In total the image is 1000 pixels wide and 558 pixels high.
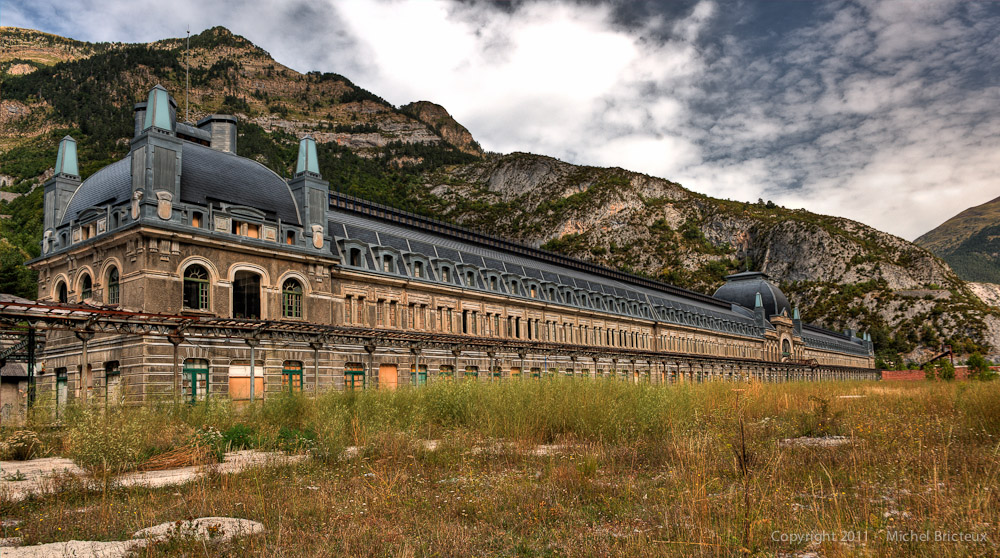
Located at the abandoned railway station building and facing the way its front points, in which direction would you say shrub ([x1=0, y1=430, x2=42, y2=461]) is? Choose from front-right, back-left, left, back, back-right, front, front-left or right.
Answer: front-right
